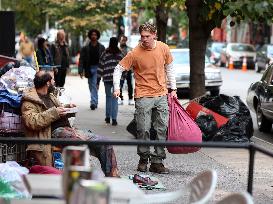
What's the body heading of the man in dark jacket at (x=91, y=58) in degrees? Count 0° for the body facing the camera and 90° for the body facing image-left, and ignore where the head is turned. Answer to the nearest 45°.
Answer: approximately 0°

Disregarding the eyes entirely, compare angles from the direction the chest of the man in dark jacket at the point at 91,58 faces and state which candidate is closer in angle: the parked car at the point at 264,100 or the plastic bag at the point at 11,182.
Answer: the plastic bag

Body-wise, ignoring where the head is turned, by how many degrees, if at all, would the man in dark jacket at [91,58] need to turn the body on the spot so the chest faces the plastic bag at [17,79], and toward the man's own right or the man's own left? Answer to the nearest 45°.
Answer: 0° — they already face it

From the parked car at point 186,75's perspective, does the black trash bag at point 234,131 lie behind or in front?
in front

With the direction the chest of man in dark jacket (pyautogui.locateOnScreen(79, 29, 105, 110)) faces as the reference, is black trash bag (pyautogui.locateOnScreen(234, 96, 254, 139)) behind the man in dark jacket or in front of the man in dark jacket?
in front

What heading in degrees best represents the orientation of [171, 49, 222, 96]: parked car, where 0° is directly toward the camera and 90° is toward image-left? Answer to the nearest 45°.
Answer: approximately 0°

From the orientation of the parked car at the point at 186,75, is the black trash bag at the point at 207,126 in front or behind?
in front
